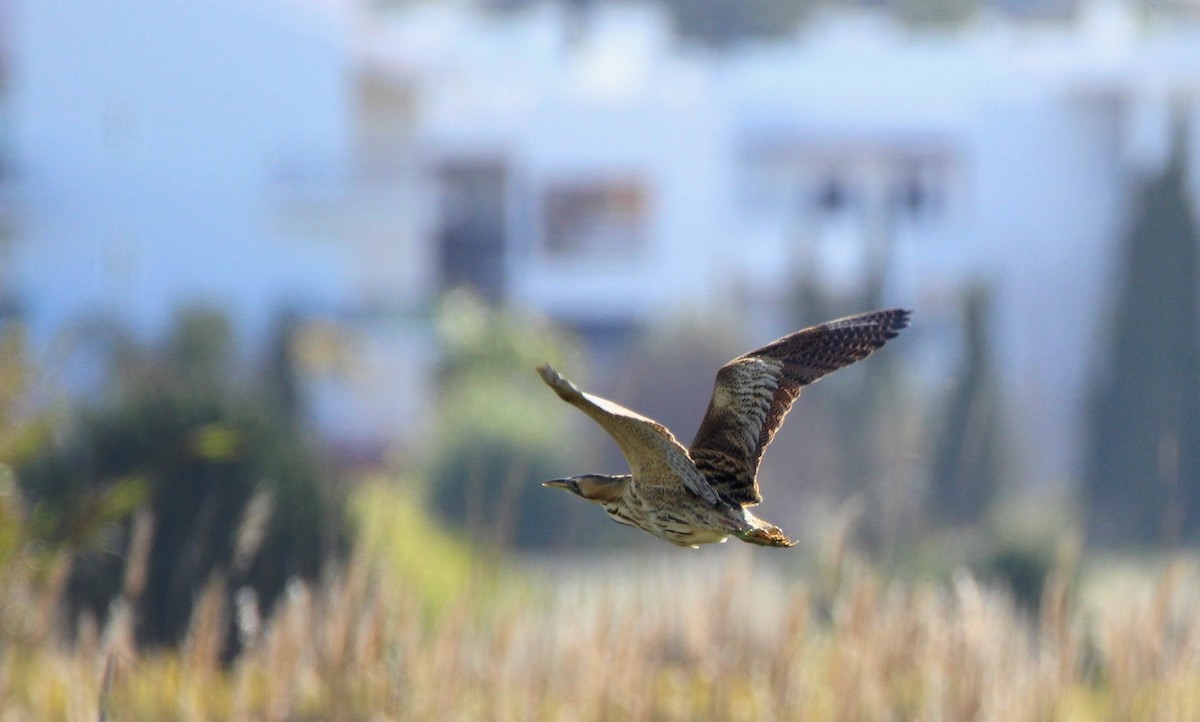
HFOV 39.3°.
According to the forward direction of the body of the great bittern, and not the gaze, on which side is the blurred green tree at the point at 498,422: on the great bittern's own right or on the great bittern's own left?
on the great bittern's own right

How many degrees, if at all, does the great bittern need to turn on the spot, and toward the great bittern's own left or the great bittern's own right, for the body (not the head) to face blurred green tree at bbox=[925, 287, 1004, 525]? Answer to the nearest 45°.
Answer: approximately 90° to the great bittern's own right

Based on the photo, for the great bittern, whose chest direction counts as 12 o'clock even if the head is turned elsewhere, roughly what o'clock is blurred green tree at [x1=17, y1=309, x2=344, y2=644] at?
The blurred green tree is roughly at 2 o'clock from the great bittern.

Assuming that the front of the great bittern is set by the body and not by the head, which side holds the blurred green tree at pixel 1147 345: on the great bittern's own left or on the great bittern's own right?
on the great bittern's own right

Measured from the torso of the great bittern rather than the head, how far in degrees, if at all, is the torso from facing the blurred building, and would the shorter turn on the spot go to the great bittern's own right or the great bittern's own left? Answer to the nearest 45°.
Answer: approximately 90° to the great bittern's own right

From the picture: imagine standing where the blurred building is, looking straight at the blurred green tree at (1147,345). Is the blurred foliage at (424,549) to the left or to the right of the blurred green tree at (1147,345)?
right

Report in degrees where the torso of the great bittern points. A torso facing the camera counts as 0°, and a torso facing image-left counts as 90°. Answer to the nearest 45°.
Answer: approximately 90°

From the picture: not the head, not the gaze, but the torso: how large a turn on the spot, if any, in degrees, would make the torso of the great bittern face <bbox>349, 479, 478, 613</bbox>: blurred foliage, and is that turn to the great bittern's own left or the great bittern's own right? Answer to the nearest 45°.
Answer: approximately 90° to the great bittern's own right
